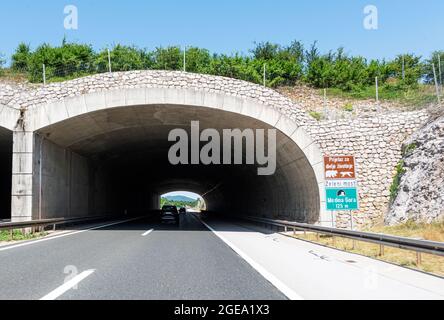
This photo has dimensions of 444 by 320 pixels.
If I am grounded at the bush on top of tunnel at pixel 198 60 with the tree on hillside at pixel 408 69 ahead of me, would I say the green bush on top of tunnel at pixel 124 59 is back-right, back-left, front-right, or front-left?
back-right

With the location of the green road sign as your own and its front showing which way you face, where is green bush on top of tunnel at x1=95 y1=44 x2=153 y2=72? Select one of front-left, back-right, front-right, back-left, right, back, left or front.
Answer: back-right

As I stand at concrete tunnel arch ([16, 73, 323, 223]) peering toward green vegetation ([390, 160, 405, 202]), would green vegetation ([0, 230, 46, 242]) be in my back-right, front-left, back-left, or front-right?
back-right

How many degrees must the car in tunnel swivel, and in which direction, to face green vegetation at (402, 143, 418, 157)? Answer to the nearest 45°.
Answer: approximately 135° to its right

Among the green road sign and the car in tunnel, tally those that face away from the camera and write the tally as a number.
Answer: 1

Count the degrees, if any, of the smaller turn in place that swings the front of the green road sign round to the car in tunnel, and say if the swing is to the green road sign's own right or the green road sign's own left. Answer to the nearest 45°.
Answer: approximately 135° to the green road sign's own right

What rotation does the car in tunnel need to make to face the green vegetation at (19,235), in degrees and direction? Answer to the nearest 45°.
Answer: approximately 135° to its left

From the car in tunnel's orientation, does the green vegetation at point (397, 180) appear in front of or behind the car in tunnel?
behind

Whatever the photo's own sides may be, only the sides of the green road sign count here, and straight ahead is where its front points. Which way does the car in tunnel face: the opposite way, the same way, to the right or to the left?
the opposite way

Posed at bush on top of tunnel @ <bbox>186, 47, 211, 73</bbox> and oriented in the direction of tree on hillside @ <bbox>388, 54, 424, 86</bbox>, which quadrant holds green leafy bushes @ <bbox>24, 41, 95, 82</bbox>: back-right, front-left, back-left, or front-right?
back-right

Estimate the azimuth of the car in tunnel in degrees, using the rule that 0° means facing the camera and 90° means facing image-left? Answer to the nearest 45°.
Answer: approximately 180°

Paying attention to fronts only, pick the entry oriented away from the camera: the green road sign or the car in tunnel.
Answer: the car in tunnel

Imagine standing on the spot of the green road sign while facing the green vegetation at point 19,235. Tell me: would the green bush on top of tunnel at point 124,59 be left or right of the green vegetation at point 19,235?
right
